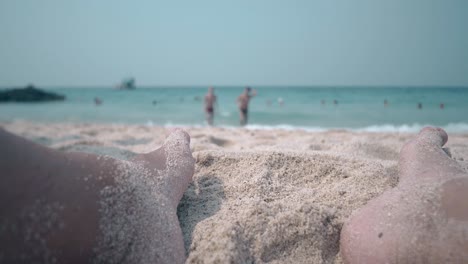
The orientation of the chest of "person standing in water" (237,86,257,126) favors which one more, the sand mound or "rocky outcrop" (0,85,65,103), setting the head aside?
the sand mound

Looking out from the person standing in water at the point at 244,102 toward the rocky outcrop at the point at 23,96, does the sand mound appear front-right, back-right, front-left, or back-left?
back-left
